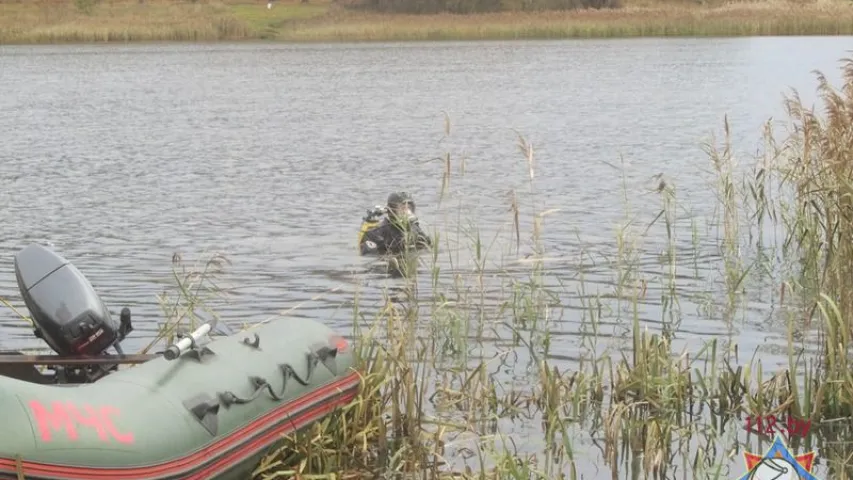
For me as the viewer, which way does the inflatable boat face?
facing to the right of the viewer
